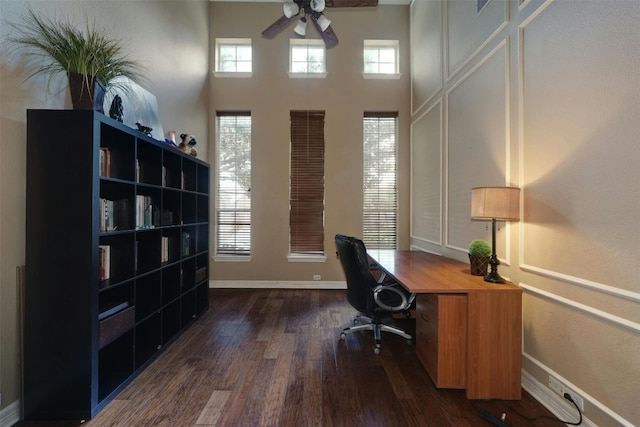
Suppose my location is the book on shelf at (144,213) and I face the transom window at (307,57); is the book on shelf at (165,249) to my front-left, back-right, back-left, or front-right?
front-left

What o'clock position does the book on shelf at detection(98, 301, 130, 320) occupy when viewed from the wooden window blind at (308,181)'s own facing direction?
The book on shelf is roughly at 1 o'clock from the wooden window blind.

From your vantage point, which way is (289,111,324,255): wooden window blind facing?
toward the camera

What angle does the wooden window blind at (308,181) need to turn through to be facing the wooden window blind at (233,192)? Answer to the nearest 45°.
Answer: approximately 90° to its right

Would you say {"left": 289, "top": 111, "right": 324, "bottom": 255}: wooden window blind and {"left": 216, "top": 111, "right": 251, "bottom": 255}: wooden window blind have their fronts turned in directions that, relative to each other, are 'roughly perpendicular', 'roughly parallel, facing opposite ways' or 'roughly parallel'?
roughly parallel

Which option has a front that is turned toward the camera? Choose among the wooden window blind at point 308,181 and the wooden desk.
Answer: the wooden window blind

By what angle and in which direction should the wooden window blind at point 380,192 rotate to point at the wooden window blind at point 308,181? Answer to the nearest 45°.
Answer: approximately 90° to its right

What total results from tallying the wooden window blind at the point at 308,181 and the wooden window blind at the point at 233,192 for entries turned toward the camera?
2

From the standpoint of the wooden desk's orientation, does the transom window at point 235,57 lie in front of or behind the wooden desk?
in front

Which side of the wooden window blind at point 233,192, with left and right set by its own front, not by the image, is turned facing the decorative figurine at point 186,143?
front

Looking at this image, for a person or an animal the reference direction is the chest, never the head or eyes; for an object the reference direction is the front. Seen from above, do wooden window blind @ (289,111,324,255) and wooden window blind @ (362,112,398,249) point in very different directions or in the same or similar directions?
same or similar directions

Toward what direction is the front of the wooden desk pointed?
to the viewer's left

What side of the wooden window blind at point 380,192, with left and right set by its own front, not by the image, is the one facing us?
front

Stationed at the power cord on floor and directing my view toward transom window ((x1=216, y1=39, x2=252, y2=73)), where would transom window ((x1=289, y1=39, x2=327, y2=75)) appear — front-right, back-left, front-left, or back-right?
front-right
